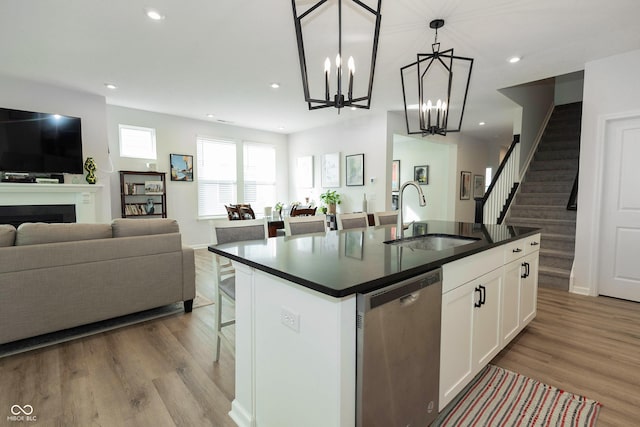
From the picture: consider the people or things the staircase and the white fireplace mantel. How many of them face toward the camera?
2

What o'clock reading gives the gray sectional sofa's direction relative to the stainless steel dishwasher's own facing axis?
The gray sectional sofa is roughly at 5 o'clock from the stainless steel dishwasher.

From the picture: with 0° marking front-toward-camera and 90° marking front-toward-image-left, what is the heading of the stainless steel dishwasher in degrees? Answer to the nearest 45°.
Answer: approximately 315°

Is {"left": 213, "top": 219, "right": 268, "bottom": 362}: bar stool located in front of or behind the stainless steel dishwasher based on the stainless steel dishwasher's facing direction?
behind

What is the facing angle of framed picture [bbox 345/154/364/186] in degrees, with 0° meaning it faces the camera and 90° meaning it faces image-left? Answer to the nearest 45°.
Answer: approximately 45°

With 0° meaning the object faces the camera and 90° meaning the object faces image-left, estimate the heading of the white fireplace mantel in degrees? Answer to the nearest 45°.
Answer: approximately 0°

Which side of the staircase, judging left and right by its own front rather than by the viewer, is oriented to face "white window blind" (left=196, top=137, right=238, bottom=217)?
right
